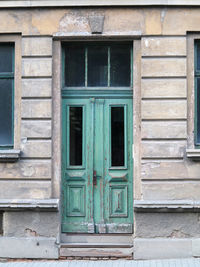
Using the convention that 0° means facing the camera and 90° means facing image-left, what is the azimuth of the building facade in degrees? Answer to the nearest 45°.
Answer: approximately 0°
